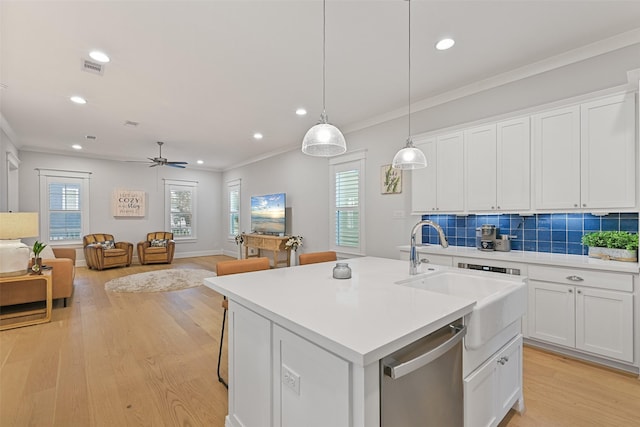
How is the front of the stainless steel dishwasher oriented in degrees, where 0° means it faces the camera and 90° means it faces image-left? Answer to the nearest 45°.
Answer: approximately 315°

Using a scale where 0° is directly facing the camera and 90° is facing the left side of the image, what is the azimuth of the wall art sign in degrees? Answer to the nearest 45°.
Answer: approximately 0°

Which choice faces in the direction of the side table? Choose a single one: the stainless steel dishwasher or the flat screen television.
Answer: the flat screen television

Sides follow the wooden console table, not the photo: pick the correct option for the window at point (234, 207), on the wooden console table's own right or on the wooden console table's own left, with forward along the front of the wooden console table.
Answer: on the wooden console table's own right

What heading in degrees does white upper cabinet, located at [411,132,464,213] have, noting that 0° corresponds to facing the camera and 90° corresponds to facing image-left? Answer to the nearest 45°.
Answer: approximately 45°

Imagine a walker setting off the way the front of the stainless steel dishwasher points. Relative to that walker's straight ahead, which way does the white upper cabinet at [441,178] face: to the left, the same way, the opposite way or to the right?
to the right

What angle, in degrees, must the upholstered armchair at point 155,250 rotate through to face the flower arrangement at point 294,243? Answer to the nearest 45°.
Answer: approximately 45° to its left

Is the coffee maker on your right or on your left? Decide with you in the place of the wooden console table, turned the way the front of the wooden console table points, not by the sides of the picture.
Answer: on your left

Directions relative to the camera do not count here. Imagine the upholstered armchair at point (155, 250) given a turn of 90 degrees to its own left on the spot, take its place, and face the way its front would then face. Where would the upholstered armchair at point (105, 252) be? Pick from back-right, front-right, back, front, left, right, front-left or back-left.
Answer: back

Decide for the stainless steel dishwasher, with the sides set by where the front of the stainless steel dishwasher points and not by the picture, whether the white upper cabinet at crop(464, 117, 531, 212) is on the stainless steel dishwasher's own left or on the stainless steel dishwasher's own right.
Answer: on the stainless steel dishwasher's own left

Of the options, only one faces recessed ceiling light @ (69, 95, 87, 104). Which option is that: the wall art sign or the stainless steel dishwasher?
the wall art sign

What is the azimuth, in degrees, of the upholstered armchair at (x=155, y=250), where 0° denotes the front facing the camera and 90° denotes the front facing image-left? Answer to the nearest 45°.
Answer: approximately 0°

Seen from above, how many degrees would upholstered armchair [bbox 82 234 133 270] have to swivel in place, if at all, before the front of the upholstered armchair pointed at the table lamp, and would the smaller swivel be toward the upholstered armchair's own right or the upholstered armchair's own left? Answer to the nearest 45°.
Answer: approximately 45° to the upholstered armchair's own right

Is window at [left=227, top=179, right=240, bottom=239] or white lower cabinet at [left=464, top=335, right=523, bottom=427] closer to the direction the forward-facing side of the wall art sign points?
the white lower cabinet

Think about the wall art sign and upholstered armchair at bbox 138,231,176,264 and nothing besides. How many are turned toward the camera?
2
